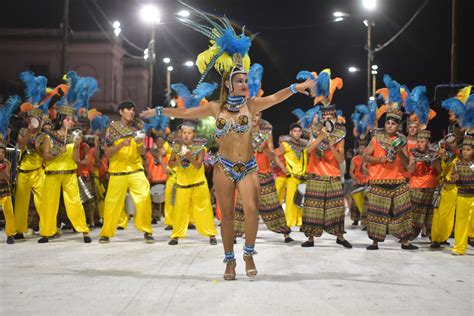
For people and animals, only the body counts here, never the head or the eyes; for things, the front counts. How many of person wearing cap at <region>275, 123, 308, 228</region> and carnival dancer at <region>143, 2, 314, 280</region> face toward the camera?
2

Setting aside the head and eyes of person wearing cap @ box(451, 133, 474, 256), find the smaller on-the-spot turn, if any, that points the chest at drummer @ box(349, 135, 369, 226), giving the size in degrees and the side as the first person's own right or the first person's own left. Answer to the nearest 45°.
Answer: approximately 90° to the first person's own right

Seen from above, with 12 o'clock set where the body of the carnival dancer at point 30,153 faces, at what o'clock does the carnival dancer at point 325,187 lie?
the carnival dancer at point 325,187 is roughly at 10 o'clock from the carnival dancer at point 30,153.

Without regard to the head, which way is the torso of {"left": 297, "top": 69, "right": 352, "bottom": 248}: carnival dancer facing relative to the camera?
toward the camera

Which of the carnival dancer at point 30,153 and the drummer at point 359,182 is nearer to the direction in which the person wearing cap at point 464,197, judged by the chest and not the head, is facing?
the carnival dancer

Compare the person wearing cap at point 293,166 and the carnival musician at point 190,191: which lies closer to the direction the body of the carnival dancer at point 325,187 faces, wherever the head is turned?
the carnival musician

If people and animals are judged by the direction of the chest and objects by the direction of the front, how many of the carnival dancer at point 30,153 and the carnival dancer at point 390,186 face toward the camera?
2

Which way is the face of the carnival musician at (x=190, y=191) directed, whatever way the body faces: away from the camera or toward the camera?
toward the camera

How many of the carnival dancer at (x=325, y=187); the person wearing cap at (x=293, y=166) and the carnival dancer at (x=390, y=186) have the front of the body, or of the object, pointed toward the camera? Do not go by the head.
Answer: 3

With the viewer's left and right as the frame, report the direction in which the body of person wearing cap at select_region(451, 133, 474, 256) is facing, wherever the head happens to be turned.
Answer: facing the viewer and to the left of the viewer

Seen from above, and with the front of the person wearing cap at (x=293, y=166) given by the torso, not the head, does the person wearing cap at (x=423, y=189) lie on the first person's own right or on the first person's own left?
on the first person's own left

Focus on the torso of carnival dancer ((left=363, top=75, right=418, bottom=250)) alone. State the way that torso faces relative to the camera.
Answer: toward the camera

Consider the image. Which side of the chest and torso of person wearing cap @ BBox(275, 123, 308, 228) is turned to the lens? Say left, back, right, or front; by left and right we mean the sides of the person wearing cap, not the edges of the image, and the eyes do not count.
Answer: front
